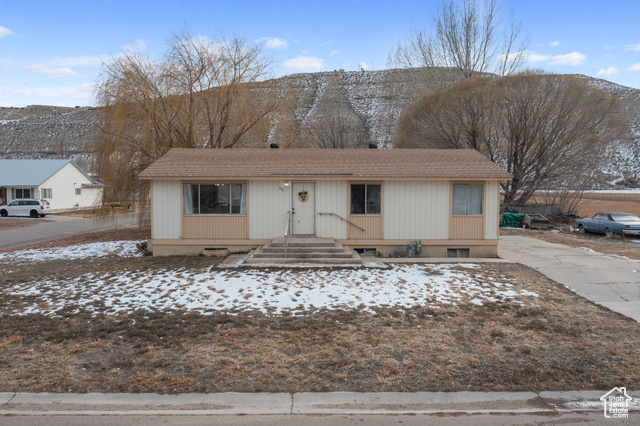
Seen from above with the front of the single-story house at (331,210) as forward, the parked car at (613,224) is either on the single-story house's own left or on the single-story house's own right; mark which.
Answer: on the single-story house's own left

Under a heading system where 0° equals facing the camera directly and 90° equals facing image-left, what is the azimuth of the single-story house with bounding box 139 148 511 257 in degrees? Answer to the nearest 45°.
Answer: approximately 0°

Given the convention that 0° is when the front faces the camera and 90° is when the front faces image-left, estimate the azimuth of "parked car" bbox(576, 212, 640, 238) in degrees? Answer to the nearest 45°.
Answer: approximately 135°

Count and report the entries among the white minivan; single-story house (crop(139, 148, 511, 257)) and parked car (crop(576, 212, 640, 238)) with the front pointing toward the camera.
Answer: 1

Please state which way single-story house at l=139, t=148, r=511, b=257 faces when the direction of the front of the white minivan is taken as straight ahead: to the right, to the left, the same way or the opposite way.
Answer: to the left

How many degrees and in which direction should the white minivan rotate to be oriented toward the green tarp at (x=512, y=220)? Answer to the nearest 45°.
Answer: approximately 180°

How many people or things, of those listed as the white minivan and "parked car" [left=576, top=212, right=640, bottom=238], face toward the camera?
0

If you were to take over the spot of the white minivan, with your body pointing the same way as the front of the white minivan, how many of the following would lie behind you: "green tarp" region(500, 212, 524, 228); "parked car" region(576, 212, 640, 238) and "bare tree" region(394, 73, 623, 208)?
3

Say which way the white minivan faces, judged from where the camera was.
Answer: facing away from the viewer and to the left of the viewer
